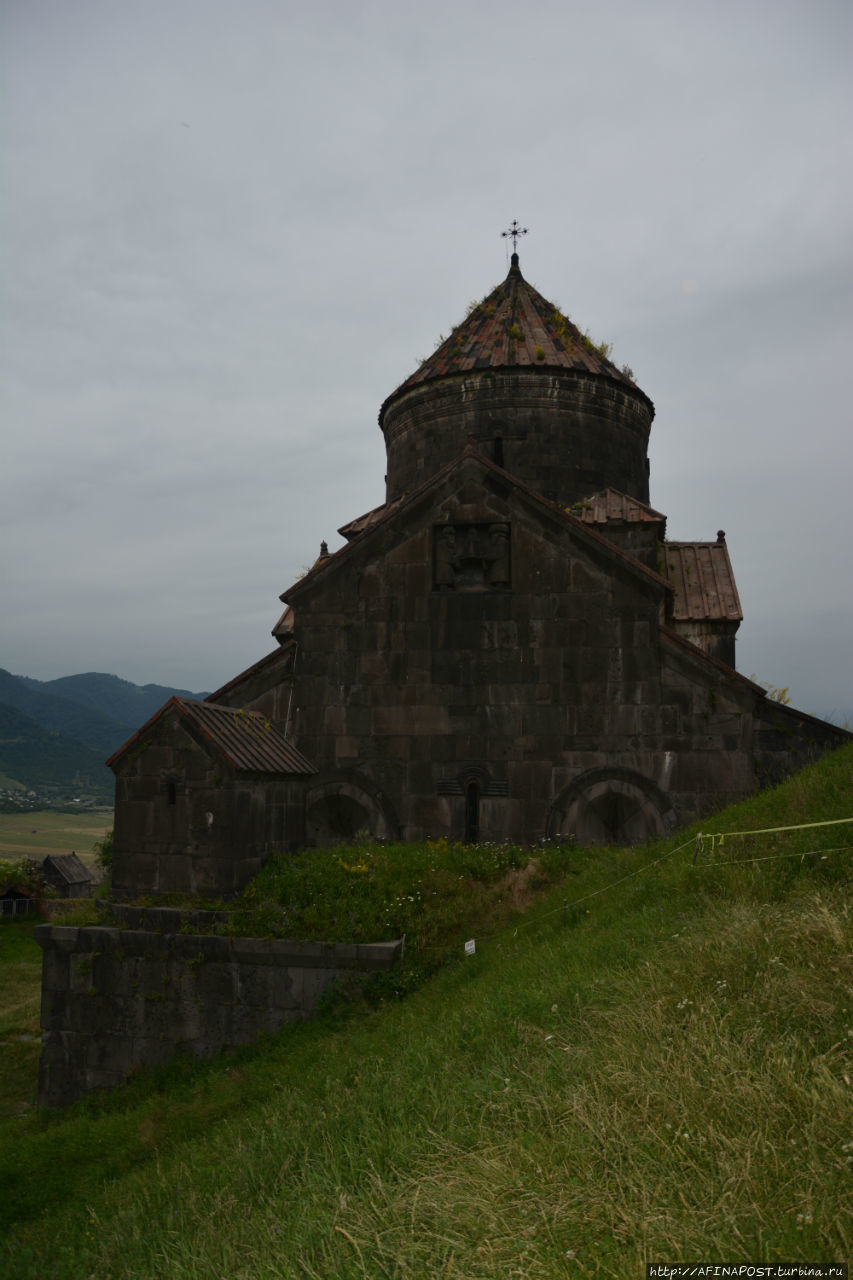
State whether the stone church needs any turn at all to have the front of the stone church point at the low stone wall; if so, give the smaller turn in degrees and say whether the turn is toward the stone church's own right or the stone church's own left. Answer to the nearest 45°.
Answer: approximately 135° to the stone church's own left

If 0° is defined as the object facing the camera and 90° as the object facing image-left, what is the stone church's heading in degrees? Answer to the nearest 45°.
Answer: approximately 180°
